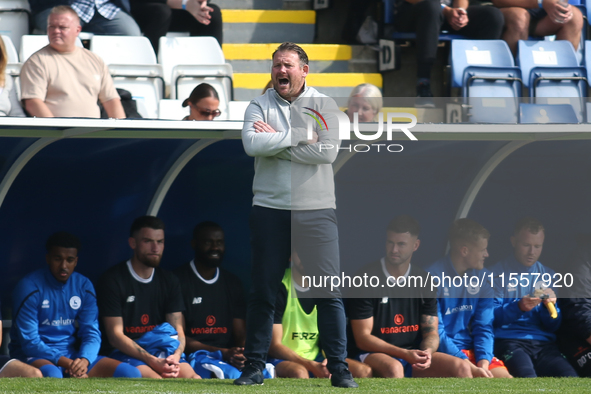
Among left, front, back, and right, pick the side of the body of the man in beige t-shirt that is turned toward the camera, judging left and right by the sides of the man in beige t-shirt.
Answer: front

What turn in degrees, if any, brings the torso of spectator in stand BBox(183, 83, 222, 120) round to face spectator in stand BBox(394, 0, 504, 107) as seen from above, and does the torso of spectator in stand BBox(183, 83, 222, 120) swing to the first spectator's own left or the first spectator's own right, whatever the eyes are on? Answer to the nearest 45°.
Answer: approximately 90° to the first spectator's own left

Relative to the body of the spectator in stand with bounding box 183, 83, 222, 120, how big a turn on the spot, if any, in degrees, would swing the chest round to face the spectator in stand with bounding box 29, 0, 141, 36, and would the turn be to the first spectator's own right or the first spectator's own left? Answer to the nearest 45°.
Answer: approximately 180°

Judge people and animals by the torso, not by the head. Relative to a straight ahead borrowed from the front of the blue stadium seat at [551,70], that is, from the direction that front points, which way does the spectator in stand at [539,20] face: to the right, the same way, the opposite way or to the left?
the same way

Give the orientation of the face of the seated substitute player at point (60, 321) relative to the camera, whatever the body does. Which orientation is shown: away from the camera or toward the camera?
toward the camera

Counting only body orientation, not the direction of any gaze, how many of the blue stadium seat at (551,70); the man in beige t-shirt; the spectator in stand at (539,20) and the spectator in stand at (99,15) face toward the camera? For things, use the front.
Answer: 4

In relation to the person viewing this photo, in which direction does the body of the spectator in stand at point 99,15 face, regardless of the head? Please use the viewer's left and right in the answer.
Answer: facing the viewer

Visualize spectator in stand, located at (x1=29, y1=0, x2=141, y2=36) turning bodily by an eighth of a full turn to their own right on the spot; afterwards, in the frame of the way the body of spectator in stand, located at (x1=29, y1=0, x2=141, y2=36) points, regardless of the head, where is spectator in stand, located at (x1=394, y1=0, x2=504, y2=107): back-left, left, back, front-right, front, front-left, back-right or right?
back-left

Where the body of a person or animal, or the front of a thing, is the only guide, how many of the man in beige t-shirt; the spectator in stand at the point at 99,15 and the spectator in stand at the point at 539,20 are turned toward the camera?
3

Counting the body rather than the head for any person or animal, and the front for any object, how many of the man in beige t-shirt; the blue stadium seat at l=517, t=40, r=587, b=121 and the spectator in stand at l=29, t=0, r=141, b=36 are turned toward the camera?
3

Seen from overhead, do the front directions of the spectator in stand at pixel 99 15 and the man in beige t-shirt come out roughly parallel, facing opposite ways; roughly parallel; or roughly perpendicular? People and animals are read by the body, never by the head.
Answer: roughly parallel

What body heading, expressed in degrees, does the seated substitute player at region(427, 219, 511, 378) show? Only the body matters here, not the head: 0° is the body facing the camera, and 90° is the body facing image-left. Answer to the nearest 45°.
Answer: approximately 315°
